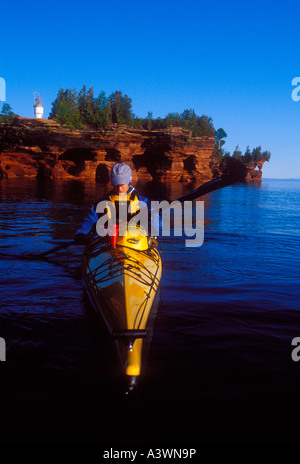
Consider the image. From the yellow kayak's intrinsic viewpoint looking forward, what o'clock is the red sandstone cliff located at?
The red sandstone cliff is roughly at 6 o'clock from the yellow kayak.

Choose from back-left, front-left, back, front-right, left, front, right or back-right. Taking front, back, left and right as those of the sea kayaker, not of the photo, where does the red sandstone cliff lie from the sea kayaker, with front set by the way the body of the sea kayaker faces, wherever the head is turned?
back
